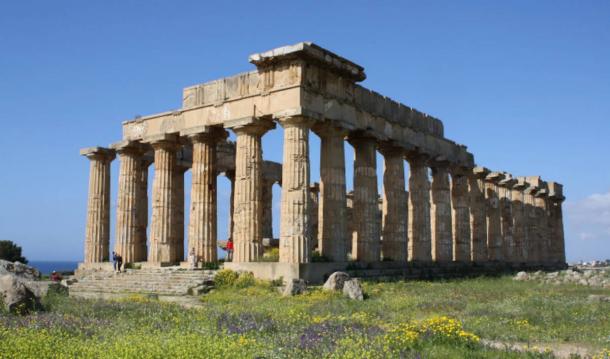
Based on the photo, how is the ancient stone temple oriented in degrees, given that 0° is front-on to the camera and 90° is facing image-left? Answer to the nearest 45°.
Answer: approximately 45°

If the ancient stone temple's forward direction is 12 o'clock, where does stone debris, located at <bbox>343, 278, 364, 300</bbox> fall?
The stone debris is roughly at 10 o'clock from the ancient stone temple.
